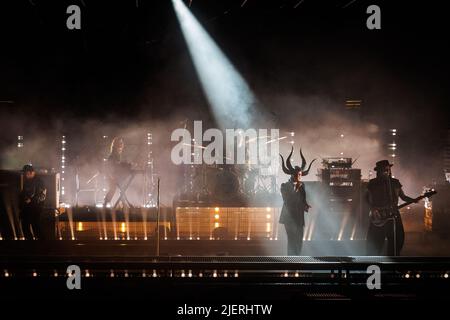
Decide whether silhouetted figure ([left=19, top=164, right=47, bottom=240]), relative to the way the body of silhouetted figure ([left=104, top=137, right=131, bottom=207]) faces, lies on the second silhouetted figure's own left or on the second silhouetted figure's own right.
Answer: on the second silhouetted figure's own right

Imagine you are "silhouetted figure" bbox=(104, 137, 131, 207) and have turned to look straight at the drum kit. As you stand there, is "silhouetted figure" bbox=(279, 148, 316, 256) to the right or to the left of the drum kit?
right

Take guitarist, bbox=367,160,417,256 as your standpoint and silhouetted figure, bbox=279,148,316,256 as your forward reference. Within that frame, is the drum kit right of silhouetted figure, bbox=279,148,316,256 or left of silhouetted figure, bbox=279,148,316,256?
right
